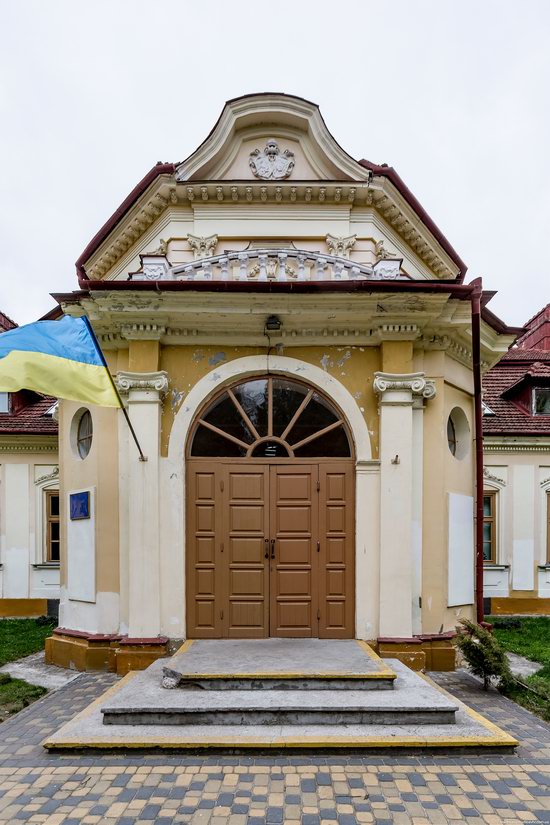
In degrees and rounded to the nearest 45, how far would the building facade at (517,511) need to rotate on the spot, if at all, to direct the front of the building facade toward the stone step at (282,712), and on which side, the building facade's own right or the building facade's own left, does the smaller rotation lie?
0° — it already faces it

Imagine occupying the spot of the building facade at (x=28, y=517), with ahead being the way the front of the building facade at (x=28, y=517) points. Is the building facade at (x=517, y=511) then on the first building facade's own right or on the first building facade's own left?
on the first building facade's own left

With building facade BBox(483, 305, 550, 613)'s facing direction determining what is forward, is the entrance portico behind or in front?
in front

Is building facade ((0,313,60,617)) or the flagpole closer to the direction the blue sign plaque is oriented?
the flagpole

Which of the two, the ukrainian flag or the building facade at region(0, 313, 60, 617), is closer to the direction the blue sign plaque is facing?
the ukrainian flag
